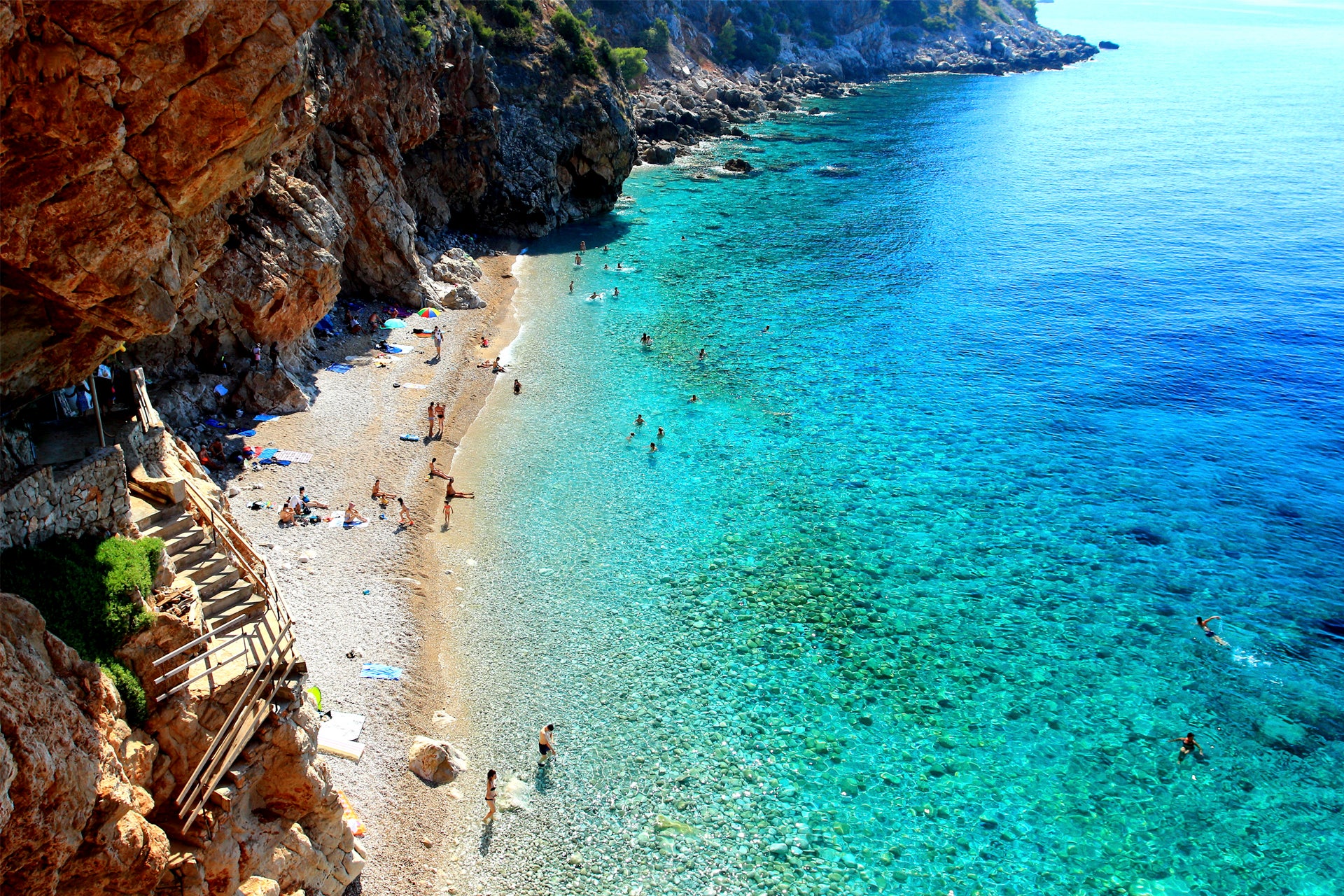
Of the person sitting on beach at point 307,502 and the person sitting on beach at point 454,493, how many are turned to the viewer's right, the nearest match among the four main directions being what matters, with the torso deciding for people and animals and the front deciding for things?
2

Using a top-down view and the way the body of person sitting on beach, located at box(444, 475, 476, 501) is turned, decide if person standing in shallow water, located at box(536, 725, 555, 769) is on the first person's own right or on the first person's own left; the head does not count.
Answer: on the first person's own right

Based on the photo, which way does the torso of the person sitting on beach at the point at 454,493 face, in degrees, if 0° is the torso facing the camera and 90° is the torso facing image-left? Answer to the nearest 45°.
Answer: approximately 270°

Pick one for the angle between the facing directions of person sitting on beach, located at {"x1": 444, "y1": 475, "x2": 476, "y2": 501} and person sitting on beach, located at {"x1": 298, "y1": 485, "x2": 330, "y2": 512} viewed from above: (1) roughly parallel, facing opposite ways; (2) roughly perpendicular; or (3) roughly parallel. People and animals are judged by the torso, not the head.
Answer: roughly parallel

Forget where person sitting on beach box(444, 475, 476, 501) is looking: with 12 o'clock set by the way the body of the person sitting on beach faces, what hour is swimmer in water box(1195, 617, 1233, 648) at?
The swimmer in water is roughly at 1 o'clock from the person sitting on beach.

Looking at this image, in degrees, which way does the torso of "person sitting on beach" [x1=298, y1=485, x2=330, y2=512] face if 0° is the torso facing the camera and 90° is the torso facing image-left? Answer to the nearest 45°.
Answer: approximately 270°

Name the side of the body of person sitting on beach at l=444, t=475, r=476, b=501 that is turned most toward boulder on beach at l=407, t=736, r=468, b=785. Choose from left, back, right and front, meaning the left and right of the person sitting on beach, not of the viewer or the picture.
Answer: right

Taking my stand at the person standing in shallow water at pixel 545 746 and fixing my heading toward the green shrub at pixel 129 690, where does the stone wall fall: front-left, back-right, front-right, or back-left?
front-right

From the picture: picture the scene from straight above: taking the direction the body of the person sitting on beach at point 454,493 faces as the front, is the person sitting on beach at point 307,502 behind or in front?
behind

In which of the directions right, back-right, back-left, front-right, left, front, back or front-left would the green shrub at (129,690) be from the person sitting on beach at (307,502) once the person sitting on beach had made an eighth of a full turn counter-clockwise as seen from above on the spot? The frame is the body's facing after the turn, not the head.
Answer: back-right
